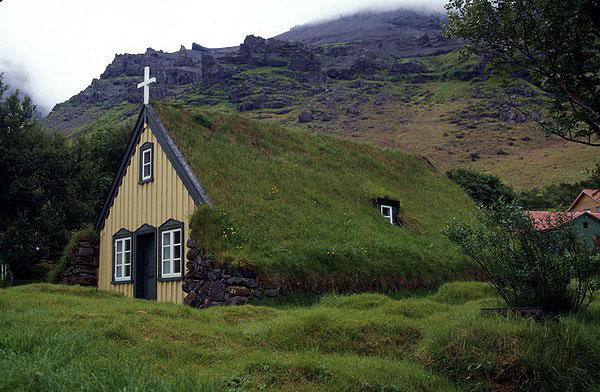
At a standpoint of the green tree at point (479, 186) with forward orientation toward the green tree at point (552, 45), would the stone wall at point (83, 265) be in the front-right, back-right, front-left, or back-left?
front-right

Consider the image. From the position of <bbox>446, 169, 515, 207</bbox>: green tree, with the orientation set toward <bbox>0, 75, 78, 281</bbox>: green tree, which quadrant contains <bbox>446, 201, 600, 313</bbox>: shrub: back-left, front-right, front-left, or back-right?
front-left

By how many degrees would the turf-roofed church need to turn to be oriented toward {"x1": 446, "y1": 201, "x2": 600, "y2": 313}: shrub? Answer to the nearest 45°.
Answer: approximately 90° to its left

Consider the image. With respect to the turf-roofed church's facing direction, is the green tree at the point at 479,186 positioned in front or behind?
behind

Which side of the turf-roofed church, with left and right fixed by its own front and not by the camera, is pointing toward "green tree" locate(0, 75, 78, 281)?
right

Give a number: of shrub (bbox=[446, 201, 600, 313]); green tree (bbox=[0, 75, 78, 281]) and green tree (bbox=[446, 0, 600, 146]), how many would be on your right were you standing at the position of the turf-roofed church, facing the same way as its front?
1

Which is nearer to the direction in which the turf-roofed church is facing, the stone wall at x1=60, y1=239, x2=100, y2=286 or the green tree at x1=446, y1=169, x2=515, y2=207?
the stone wall

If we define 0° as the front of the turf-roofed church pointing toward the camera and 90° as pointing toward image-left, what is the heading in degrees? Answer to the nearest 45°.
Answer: approximately 45°
